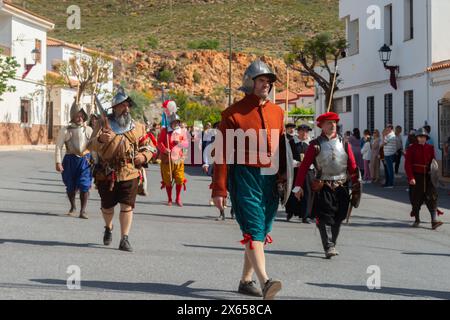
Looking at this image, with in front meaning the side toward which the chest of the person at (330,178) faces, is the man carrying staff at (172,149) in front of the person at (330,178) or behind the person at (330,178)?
behind

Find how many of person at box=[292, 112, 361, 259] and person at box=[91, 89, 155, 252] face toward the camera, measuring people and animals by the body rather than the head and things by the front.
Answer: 2

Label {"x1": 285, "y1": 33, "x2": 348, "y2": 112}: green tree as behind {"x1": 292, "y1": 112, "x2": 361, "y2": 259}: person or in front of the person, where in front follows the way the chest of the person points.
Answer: behind

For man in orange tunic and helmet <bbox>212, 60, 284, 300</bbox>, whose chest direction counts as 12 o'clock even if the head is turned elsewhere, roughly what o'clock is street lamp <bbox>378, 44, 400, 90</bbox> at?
The street lamp is roughly at 8 o'clock from the man in orange tunic and helmet.

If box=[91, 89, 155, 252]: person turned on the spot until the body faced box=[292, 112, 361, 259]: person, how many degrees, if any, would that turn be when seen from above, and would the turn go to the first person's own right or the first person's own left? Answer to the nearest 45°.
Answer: approximately 90° to the first person's own left

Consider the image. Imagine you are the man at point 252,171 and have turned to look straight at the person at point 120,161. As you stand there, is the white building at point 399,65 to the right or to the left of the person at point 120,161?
right

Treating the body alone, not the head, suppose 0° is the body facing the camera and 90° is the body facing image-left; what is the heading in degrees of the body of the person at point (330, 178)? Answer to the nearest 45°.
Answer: approximately 0°

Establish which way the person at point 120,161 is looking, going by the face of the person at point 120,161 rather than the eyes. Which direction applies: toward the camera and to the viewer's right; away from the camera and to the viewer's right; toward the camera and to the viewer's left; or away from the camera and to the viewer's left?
toward the camera and to the viewer's right

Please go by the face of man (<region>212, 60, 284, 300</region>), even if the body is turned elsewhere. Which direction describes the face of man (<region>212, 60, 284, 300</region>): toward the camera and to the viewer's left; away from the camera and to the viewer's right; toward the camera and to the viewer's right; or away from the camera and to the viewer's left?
toward the camera and to the viewer's right

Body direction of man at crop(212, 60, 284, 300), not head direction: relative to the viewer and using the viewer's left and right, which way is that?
facing the viewer and to the right of the viewer

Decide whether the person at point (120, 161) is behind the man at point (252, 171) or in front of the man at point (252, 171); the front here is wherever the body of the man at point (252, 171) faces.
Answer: behind

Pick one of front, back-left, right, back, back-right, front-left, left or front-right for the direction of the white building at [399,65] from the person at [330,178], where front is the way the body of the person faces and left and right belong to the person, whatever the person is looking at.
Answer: back
